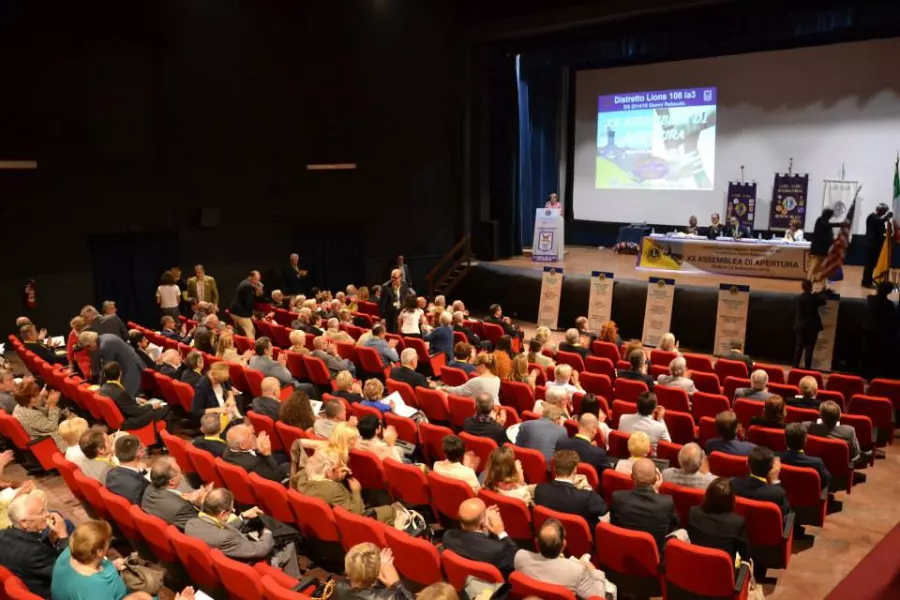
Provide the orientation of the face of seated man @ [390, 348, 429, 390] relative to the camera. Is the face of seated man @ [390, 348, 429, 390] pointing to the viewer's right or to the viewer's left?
to the viewer's right

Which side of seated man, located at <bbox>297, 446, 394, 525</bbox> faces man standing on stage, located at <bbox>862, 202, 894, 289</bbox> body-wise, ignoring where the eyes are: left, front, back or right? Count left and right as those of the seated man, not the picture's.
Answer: front

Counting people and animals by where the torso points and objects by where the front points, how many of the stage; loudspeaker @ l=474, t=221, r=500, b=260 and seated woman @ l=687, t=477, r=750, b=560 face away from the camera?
1

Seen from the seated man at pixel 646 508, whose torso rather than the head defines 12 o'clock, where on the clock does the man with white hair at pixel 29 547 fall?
The man with white hair is roughly at 8 o'clock from the seated man.

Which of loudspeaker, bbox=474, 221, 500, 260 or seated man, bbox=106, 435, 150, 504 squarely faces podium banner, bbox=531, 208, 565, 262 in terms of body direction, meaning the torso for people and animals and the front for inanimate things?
the seated man

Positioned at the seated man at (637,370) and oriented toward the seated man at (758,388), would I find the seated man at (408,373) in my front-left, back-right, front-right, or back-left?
back-right

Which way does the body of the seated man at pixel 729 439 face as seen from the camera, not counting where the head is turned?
away from the camera

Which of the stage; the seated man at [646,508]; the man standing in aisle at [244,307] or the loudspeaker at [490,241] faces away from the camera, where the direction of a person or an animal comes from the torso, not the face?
the seated man

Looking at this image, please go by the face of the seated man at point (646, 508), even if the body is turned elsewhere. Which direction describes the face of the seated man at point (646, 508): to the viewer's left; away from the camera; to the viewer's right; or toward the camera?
away from the camera

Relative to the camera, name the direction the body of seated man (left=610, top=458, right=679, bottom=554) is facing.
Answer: away from the camera

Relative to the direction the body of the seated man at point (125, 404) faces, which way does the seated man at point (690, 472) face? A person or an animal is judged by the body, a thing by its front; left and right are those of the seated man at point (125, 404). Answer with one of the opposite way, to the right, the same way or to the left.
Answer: the same way

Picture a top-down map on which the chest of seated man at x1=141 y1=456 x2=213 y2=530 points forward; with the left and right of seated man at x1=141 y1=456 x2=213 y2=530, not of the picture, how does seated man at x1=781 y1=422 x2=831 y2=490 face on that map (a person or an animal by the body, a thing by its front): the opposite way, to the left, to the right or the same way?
the same way

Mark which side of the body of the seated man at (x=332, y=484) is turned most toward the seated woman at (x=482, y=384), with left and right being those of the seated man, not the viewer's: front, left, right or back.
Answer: front

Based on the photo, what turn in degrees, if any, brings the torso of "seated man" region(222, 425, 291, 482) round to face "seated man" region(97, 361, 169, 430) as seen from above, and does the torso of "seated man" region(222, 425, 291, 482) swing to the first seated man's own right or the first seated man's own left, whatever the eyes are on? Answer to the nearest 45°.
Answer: approximately 90° to the first seated man's own left

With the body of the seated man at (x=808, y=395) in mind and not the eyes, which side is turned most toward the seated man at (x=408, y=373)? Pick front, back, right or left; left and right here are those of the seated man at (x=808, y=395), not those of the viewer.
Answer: left

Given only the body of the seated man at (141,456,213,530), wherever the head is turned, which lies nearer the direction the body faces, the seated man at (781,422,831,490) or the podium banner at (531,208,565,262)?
the podium banner

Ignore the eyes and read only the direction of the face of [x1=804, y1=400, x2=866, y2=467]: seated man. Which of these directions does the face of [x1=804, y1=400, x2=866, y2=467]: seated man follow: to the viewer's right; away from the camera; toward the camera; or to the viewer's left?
away from the camera

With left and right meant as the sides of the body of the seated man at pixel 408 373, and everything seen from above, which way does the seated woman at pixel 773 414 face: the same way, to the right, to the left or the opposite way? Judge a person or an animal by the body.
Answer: the same way

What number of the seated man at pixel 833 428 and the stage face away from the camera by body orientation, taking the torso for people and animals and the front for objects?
1

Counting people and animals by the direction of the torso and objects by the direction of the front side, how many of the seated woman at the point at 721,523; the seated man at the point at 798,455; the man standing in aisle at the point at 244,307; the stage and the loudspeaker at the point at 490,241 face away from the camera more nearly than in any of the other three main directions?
2

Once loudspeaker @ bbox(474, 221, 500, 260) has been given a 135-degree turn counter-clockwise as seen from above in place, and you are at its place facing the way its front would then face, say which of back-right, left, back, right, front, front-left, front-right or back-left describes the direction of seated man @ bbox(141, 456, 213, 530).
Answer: right

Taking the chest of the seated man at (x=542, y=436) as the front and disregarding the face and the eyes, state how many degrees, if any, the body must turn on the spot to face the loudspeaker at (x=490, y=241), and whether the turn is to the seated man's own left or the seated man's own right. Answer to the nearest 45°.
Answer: approximately 45° to the seated man's own left
